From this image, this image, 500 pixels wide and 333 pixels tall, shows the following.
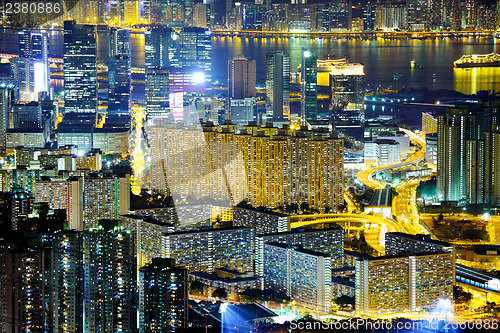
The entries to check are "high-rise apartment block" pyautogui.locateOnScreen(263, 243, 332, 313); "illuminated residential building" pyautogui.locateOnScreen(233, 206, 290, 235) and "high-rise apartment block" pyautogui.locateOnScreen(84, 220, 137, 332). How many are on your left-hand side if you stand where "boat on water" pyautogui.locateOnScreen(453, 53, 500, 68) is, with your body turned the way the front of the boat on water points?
3

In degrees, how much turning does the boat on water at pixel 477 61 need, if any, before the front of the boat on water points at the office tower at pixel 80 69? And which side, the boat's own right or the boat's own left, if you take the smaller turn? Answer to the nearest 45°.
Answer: approximately 45° to the boat's own left

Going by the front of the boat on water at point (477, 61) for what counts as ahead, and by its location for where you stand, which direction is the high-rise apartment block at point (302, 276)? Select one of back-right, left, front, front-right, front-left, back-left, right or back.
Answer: left

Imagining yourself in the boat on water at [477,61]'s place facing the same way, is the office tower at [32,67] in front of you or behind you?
in front

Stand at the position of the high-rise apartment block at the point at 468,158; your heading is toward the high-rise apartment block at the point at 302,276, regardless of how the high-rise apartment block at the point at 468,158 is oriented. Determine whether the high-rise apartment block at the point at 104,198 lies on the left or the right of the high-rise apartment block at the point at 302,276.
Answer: right

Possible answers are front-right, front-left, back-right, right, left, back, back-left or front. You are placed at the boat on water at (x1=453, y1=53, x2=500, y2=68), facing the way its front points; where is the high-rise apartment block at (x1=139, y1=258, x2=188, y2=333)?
left

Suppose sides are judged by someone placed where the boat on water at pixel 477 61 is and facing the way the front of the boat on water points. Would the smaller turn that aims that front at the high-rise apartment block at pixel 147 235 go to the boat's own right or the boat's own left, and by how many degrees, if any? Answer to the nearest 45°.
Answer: approximately 90° to the boat's own left

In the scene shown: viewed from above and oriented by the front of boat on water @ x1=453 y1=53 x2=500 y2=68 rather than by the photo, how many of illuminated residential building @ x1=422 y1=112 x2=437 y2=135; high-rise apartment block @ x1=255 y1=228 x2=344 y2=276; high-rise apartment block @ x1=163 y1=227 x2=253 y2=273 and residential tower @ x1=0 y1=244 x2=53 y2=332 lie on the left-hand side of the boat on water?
4

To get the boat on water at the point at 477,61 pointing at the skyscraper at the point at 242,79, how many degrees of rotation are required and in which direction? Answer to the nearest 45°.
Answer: approximately 45° to its left

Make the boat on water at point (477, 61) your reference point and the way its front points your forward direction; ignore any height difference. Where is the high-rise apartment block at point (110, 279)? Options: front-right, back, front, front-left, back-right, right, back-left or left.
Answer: left

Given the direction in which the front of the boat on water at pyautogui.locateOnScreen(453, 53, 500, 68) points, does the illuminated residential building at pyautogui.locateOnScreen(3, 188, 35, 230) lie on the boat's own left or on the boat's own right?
on the boat's own left

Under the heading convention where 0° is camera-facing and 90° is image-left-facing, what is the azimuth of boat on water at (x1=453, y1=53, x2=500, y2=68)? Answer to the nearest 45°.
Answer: approximately 90°

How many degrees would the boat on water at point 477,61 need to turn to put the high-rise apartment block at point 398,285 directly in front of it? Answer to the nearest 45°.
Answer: approximately 90° to its left

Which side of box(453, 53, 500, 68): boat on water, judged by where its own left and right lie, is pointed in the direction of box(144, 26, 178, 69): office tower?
front

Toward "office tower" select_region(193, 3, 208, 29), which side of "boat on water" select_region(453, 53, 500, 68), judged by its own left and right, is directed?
front

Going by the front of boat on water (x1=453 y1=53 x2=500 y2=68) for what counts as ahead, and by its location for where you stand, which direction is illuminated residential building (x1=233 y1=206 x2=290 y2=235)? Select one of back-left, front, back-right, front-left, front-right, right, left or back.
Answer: left

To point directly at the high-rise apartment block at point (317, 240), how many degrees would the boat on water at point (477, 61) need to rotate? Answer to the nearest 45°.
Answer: approximately 90° to its left

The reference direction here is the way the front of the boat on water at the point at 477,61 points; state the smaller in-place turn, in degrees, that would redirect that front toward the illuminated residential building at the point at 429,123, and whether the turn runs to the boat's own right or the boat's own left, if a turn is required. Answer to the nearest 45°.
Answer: approximately 90° to the boat's own left

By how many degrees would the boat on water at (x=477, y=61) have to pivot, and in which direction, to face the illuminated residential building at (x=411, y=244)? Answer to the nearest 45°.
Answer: approximately 90° to its left
